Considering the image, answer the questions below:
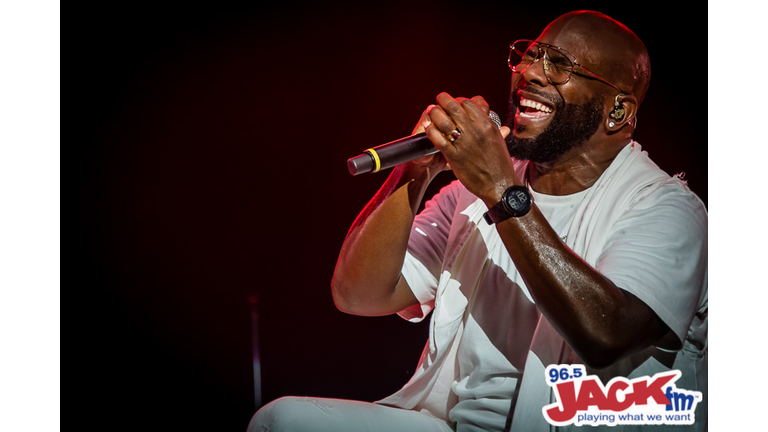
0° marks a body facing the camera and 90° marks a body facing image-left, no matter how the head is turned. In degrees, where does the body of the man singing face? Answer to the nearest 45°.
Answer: approximately 45°
